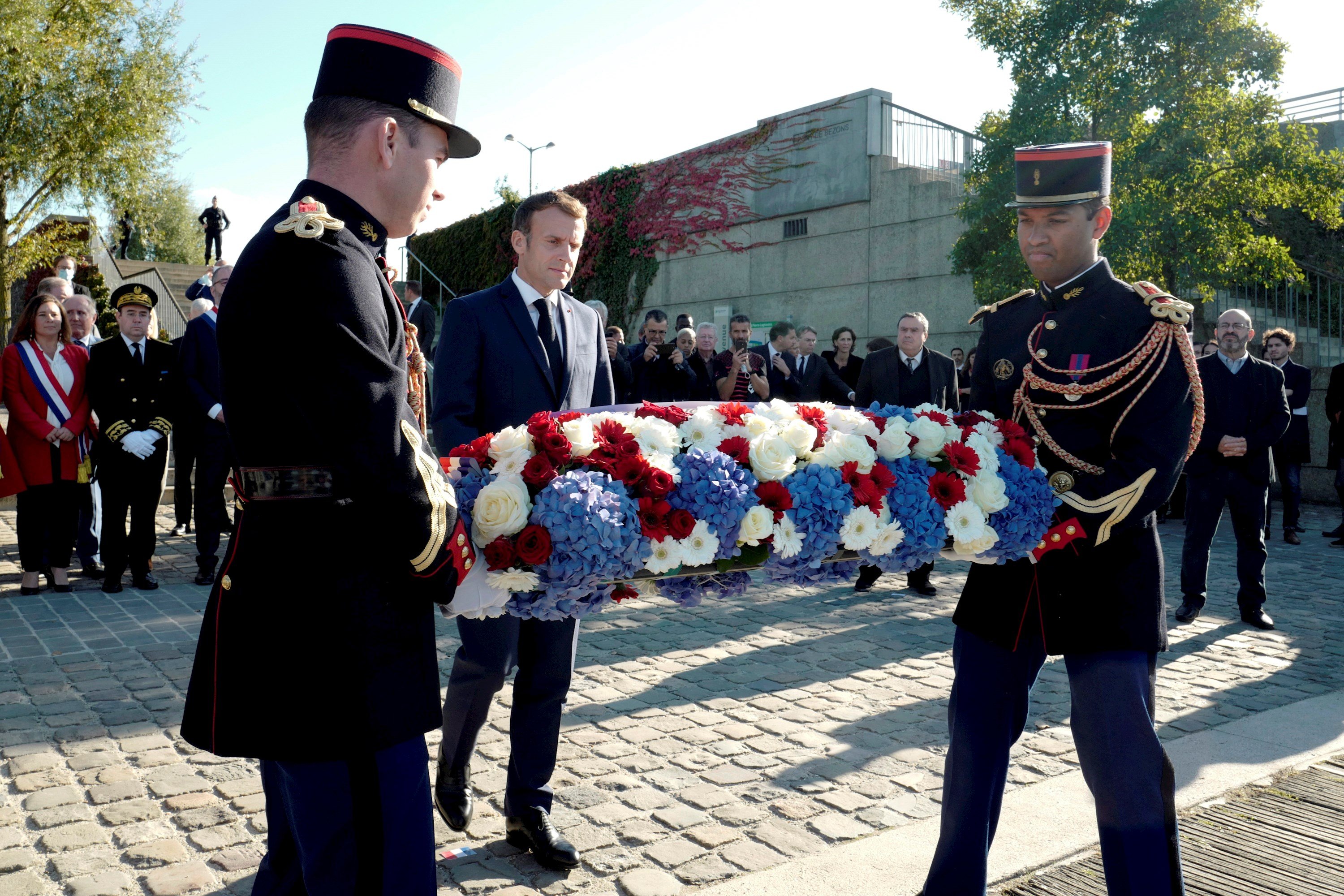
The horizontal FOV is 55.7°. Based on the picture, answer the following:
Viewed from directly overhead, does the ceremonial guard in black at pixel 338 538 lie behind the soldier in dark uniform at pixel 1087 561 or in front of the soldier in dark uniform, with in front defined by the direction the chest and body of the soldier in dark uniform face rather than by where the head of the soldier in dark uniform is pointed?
in front

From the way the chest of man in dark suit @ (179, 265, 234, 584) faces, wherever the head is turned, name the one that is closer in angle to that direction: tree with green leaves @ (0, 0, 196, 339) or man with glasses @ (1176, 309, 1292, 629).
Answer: the man with glasses

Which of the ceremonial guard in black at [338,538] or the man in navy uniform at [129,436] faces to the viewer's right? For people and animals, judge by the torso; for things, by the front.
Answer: the ceremonial guard in black

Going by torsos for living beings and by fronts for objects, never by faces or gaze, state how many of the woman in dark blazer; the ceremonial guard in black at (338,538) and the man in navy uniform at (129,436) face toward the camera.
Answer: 2

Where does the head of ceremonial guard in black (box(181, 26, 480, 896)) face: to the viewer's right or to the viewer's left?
to the viewer's right

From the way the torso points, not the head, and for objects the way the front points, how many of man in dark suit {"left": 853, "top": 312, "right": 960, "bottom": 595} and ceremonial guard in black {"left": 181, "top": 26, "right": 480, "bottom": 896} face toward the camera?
1

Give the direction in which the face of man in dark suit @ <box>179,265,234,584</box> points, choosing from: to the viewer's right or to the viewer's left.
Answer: to the viewer's right

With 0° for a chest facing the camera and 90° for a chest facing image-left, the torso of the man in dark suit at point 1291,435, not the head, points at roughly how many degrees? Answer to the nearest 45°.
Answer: approximately 45°
